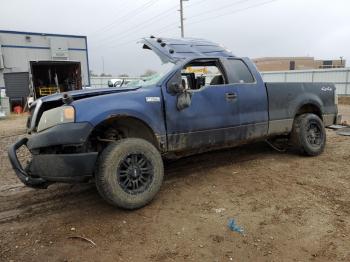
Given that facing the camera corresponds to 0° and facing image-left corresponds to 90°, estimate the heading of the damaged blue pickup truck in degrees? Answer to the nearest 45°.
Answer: approximately 45°

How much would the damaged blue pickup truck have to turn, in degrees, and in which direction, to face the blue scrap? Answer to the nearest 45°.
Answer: approximately 90° to its left

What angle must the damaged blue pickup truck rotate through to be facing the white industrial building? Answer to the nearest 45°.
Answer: approximately 90° to its right
